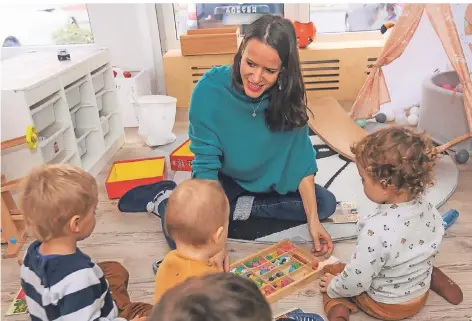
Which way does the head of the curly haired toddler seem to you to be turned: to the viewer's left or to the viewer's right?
to the viewer's left

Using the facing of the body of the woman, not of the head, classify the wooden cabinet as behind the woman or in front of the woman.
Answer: behind

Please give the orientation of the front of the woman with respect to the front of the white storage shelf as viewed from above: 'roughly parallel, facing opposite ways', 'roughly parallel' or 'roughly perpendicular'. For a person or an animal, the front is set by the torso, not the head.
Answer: roughly perpendicular

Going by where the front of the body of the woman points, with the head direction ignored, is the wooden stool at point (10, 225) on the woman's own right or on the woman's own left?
on the woman's own right

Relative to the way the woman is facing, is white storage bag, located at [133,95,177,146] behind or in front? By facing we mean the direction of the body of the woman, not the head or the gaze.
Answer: behind

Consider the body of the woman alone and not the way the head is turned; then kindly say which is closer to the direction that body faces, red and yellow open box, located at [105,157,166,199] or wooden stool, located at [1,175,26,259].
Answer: the wooden stool

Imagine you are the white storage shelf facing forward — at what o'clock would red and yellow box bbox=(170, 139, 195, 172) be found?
The red and yellow box is roughly at 11 o'clock from the white storage shelf.

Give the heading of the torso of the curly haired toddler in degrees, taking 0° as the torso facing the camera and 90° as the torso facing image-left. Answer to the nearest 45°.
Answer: approximately 135°

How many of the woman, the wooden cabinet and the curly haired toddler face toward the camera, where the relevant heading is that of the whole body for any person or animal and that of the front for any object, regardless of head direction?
2
